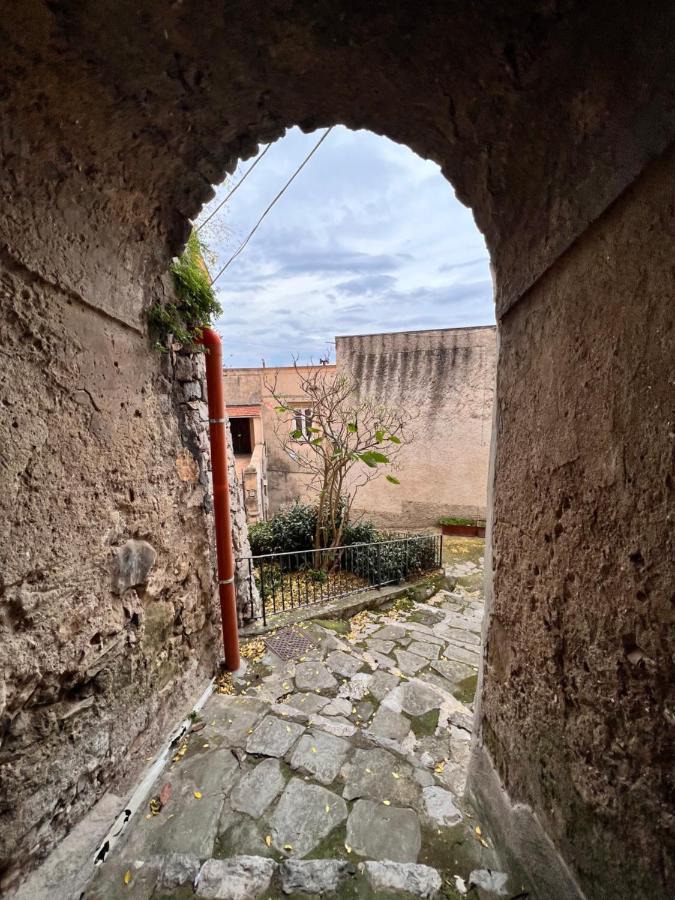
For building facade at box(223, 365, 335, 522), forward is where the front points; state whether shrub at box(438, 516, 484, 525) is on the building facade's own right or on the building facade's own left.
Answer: on the building facade's own left

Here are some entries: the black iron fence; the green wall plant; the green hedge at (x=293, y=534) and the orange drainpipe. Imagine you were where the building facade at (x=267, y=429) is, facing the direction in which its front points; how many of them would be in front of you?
4

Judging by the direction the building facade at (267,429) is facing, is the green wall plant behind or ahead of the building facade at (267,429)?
ahead

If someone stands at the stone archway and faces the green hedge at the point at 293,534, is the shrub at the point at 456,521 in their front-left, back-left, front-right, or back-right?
front-right

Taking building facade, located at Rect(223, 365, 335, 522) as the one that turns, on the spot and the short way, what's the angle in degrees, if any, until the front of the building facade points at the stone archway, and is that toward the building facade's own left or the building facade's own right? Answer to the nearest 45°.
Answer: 0° — it already faces it

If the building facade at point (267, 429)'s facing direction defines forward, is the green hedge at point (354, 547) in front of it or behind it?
in front

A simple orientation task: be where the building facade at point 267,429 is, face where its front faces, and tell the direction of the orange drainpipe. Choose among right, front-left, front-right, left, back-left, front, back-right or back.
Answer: front

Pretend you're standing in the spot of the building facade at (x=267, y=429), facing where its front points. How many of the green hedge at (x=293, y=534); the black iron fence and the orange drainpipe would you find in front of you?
3

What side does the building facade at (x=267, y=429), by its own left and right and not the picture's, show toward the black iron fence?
front

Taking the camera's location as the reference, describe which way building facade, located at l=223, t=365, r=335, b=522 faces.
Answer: facing the viewer
